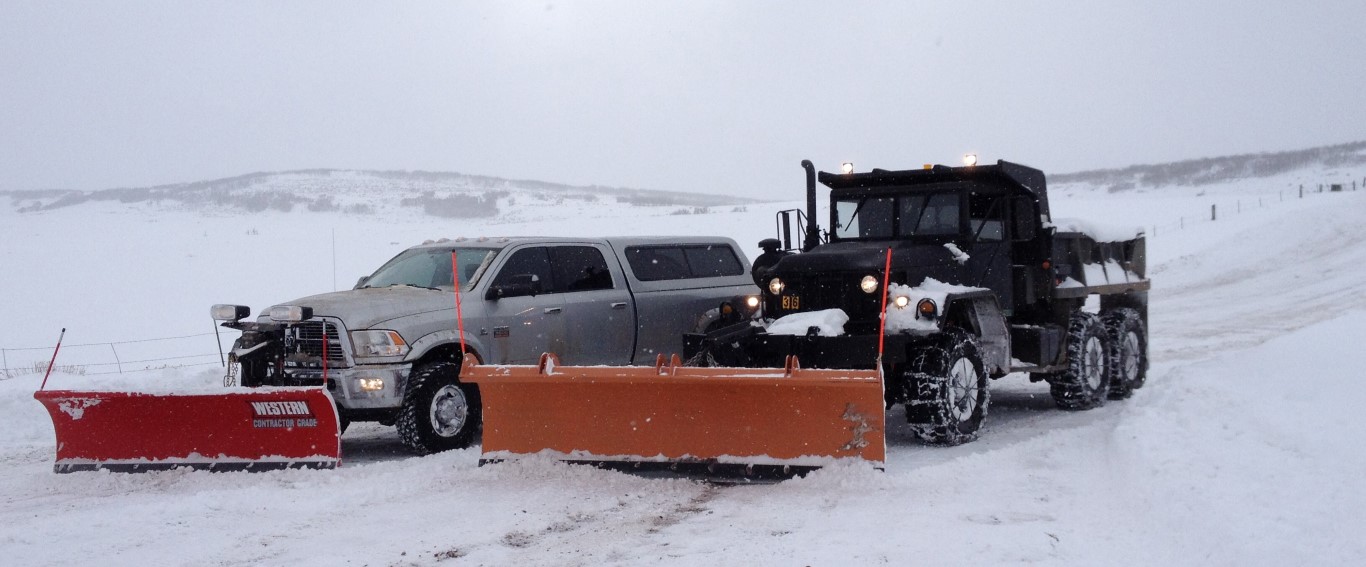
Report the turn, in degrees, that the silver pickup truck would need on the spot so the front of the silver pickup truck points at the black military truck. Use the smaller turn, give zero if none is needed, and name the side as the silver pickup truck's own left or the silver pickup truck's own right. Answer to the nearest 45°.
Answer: approximately 135° to the silver pickup truck's own left

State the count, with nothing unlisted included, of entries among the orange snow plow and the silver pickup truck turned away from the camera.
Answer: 0

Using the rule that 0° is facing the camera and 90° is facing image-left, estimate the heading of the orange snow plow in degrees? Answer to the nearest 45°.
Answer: approximately 0°

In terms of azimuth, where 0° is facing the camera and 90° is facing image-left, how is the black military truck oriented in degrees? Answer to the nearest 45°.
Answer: approximately 45°

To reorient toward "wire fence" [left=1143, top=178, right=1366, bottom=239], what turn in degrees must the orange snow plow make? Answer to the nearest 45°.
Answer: approximately 135° to its left

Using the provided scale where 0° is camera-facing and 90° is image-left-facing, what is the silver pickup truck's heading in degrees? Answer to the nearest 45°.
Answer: approximately 45°

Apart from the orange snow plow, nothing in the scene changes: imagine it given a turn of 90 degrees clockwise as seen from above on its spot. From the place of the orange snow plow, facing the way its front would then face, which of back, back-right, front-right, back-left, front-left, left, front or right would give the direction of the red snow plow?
front

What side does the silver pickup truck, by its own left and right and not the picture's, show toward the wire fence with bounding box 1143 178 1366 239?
back

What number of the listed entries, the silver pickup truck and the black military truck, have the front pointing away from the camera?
0

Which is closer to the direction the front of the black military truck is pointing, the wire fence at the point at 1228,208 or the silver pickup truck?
the silver pickup truck
